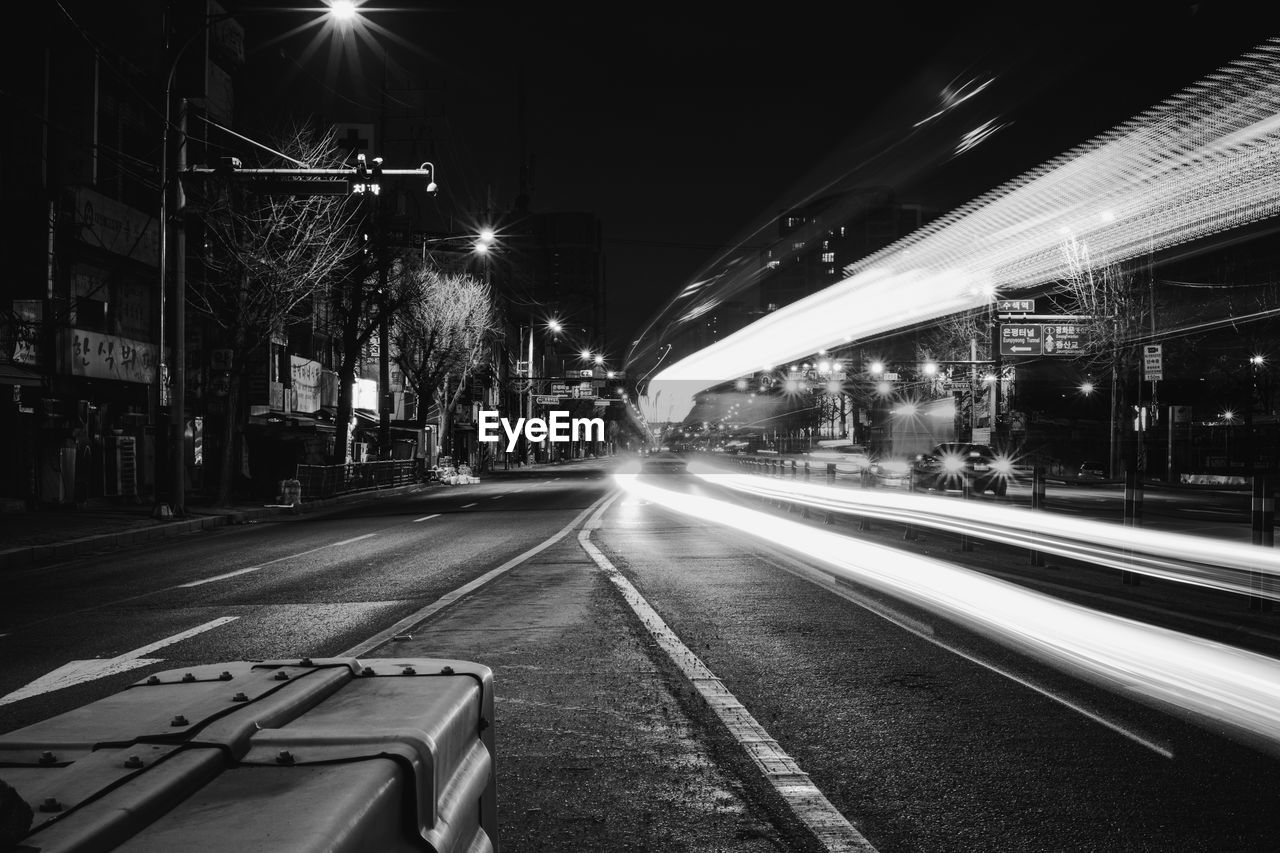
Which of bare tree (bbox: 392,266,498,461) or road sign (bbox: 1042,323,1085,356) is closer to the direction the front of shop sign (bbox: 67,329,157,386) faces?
the road sign

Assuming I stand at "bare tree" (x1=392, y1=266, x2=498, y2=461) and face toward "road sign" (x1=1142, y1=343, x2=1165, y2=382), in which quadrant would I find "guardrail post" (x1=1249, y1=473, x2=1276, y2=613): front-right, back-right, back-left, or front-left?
front-right

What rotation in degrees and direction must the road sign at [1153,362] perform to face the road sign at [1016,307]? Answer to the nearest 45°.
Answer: approximately 135° to its right

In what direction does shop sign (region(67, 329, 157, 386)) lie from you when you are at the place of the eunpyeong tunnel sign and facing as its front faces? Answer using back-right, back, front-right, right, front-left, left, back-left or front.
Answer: front-right

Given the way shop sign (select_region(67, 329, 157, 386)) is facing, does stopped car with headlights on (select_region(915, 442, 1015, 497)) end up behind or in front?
in front

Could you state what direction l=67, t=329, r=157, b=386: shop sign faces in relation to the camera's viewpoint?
facing the viewer and to the right of the viewer

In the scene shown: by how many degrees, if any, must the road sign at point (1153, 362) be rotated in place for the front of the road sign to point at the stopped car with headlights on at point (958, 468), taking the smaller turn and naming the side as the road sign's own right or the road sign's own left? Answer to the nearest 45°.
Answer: approximately 45° to the road sign's own right

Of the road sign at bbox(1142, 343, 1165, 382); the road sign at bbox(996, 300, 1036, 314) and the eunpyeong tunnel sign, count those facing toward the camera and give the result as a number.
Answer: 3

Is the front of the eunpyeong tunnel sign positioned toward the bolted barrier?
yes

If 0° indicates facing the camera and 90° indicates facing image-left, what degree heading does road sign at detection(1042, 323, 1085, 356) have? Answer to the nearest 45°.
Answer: approximately 0°

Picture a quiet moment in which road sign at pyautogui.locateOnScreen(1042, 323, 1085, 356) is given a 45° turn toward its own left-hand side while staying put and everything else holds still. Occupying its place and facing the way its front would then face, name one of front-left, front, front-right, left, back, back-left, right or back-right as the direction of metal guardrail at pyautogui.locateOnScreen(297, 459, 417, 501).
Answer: right

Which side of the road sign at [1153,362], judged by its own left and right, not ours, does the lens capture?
front

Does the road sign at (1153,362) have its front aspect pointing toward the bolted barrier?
yes

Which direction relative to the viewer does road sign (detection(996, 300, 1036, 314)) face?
toward the camera

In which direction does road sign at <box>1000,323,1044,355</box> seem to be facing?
toward the camera
